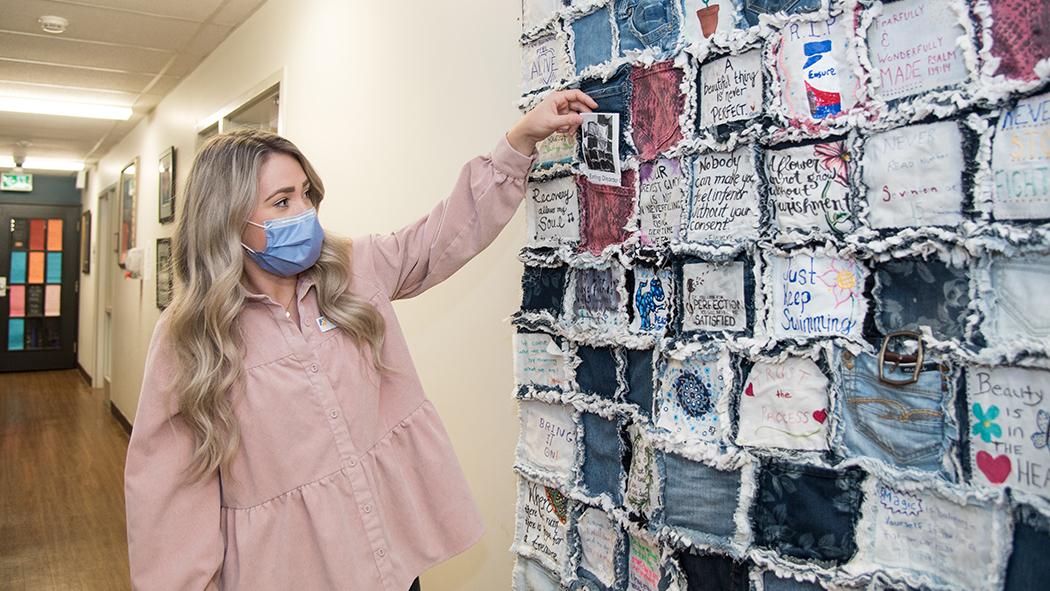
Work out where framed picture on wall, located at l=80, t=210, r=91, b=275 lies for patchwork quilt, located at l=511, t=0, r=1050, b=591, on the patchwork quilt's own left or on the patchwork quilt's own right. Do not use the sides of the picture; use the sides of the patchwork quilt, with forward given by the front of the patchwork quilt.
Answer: on the patchwork quilt's own right

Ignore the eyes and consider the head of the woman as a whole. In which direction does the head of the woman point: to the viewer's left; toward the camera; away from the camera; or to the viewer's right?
to the viewer's right

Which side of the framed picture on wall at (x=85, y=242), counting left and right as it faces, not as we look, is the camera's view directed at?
left

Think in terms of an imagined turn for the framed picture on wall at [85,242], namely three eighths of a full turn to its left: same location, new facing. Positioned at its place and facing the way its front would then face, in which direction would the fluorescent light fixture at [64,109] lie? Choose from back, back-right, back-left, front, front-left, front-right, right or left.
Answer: front-right

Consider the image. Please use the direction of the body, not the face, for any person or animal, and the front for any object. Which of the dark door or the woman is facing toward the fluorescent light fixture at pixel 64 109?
the dark door

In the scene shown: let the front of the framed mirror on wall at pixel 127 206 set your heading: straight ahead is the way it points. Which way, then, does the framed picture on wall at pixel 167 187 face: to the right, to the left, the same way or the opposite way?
the same way

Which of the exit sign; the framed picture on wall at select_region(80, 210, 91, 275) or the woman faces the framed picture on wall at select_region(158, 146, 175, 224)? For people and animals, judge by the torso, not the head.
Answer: the exit sign

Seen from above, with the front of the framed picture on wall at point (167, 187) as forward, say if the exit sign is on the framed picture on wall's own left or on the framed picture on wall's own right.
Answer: on the framed picture on wall's own right

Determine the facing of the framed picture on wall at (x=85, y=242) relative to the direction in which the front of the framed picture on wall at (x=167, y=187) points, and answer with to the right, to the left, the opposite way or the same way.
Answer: the same way

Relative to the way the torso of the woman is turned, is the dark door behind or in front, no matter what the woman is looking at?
behind

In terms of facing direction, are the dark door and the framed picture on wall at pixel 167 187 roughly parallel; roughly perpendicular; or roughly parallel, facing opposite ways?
roughly perpendicular

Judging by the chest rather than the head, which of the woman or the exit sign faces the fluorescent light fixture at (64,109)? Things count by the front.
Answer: the exit sign

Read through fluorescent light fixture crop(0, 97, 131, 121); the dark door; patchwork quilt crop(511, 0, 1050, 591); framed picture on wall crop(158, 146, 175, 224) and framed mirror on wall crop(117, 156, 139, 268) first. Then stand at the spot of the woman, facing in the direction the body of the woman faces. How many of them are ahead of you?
1

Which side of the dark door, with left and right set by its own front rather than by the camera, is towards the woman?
front

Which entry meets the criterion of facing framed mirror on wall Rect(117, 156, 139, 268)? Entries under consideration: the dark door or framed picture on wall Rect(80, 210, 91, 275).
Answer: the dark door

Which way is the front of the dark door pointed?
toward the camera

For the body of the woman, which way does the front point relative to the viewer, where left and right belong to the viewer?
facing the viewer and to the right of the viewer
